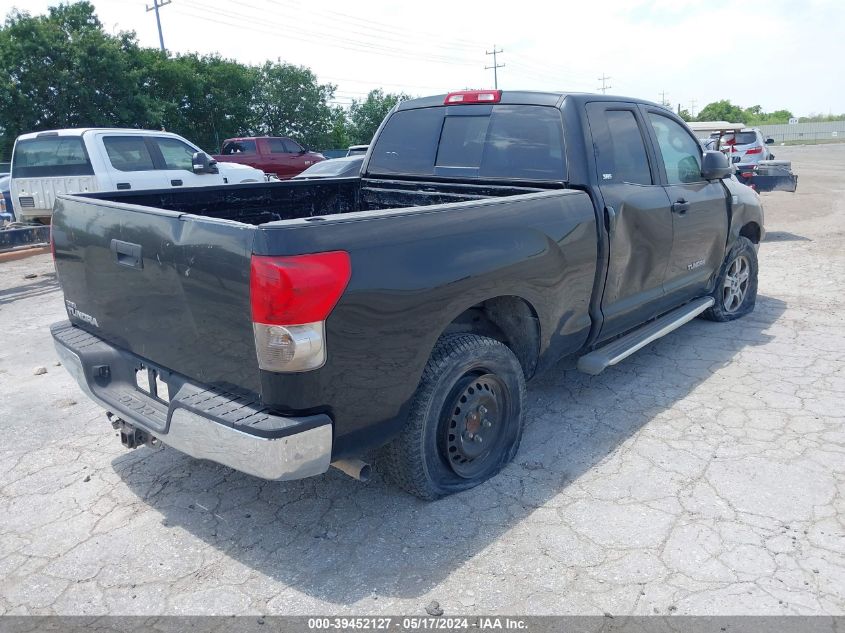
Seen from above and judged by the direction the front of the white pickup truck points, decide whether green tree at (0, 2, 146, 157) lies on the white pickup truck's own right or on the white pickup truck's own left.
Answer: on the white pickup truck's own left

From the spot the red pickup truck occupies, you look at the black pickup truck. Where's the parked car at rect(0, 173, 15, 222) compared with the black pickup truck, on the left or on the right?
right

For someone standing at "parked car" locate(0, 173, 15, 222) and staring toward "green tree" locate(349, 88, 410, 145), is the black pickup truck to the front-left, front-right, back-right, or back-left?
back-right

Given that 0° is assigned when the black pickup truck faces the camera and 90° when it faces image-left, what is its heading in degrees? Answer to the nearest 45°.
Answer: approximately 225°

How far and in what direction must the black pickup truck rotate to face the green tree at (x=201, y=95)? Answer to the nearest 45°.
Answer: approximately 45° to its left

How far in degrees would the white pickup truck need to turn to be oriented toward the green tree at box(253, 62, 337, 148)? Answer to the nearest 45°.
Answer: approximately 45° to its left

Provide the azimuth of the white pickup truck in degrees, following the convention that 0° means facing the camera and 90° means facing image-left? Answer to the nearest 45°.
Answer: approximately 225°

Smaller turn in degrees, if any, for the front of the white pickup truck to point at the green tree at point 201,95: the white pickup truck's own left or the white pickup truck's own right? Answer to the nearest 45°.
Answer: approximately 45° to the white pickup truck's own left
